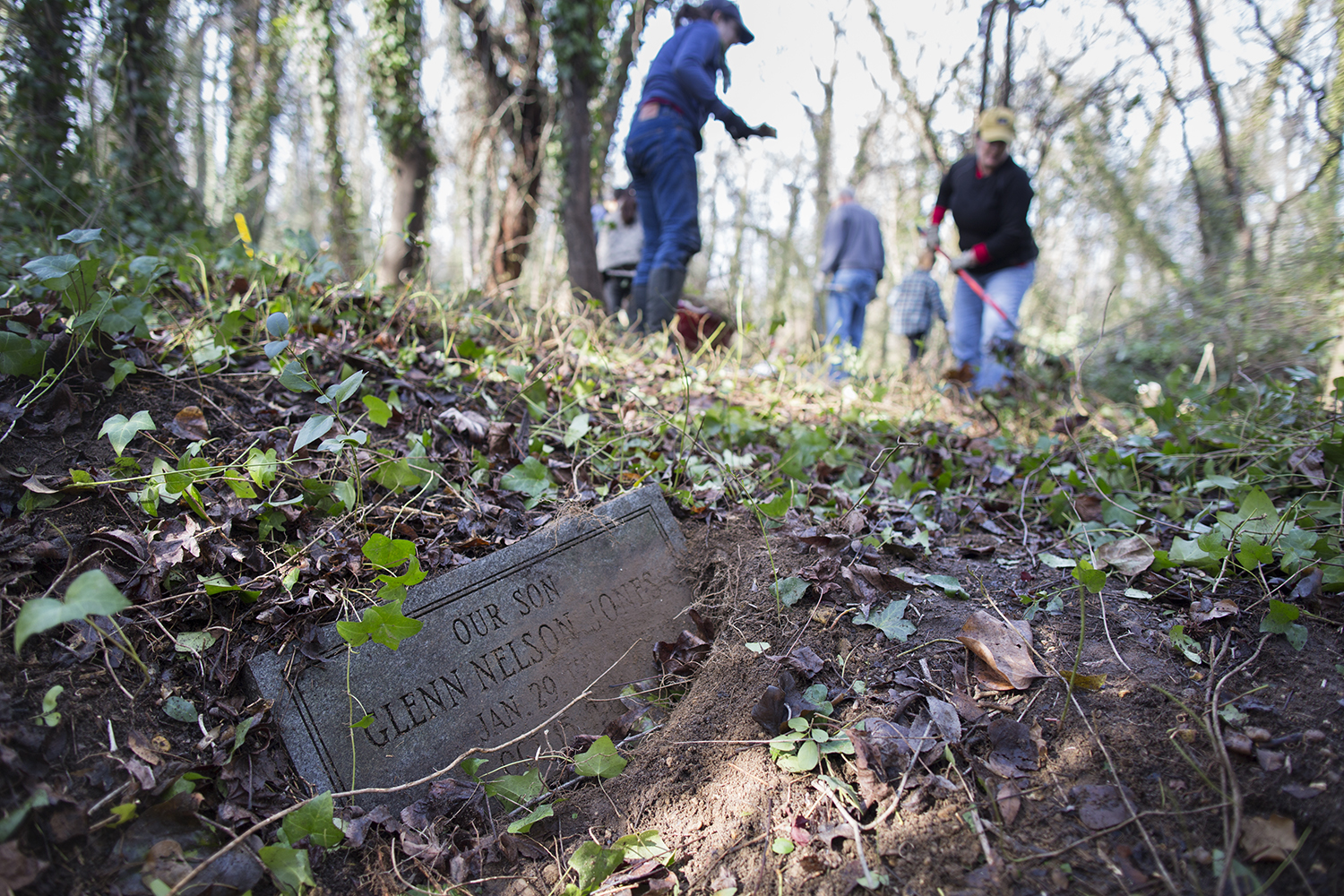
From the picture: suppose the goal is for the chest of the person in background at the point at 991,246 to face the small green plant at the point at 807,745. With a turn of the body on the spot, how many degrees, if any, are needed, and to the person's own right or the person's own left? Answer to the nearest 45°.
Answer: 0° — they already face it

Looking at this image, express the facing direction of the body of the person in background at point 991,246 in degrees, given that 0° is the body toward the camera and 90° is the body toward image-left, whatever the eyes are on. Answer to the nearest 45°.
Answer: approximately 0°

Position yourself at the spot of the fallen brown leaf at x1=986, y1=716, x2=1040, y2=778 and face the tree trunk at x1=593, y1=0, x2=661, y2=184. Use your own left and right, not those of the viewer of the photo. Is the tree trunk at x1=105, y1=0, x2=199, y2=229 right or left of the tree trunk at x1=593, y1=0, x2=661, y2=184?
left

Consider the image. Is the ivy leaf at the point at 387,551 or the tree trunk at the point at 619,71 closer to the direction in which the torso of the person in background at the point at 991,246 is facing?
the ivy leaf

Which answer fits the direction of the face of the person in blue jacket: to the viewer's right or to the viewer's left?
to the viewer's right

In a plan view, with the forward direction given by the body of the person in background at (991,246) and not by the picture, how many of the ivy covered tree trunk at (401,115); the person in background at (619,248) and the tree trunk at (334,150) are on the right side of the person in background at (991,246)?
3

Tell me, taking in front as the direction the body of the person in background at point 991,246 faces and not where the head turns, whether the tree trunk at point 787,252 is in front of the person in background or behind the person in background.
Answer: behind

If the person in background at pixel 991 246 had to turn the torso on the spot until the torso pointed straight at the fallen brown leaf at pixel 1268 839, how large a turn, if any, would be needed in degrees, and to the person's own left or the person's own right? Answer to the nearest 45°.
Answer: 0° — they already face it

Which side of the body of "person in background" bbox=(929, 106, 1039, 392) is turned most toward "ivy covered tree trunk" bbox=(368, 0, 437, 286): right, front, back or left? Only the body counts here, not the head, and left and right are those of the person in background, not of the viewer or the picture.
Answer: right

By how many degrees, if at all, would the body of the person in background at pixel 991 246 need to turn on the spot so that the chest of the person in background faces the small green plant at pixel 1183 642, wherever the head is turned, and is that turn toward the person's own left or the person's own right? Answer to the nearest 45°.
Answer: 0° — they already face it
